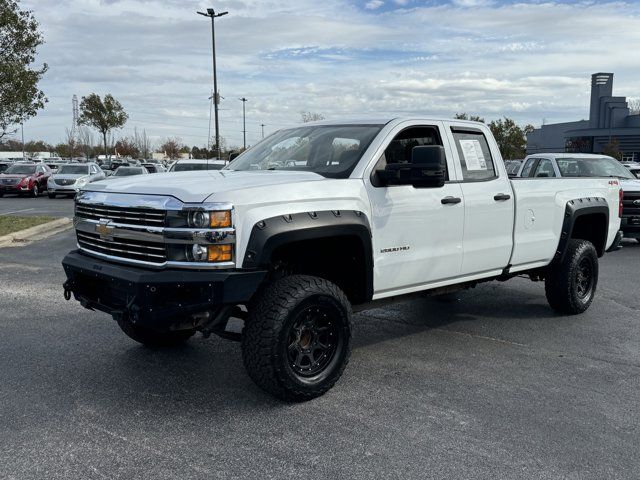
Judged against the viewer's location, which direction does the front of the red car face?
facing the viewer and to the left of the viewer

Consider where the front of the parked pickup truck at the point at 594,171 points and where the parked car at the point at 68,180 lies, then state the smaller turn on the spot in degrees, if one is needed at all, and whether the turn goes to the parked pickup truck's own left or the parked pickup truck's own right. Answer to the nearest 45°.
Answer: approximately 135° to the parked pickup truck's own right

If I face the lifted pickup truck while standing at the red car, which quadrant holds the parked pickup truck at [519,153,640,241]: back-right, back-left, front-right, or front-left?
front-left

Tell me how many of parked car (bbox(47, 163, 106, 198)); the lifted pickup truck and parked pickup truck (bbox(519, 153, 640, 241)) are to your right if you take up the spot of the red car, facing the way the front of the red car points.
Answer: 0

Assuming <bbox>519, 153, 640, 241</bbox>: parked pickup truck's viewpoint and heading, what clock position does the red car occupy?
The red car is roughly at 5 o'clock from the parked pickup truck.

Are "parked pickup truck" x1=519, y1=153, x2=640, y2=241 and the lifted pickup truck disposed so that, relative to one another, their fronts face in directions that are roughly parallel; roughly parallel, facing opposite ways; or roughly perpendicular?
roughly perpendicular

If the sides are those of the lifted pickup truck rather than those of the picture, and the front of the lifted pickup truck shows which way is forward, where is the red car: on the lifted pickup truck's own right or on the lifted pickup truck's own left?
on the lifted pickup truck's own right

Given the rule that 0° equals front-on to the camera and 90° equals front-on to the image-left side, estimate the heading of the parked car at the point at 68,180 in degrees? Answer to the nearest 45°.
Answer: approximately 45°

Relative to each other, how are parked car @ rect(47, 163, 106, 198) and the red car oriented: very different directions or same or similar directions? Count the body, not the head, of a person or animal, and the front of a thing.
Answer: same or similar directions

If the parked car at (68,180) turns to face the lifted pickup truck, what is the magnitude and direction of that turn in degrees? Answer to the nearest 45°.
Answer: approximately 45° to its left

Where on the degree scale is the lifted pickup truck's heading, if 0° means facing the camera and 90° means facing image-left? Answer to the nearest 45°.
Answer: approximately 45°

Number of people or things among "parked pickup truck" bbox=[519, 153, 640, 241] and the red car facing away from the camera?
0

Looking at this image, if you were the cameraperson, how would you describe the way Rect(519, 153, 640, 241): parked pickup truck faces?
facing the viewer and to the right of the viewer

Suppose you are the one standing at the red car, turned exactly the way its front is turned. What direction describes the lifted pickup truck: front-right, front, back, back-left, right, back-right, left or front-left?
front-left

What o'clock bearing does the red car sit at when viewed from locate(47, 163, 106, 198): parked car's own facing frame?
The red car is roughly at 3 o'clock from the parked car.

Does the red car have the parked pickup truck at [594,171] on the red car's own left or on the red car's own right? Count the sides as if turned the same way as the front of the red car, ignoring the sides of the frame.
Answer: on the red car's own left

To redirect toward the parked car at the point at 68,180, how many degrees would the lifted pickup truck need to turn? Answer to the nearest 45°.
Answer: approximately 90° to its right

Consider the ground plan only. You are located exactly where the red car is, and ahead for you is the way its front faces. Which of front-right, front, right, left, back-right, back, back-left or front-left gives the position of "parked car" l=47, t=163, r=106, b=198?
left

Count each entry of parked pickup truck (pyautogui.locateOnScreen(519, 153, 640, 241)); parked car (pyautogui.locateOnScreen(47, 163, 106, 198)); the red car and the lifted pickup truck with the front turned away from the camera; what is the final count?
0
